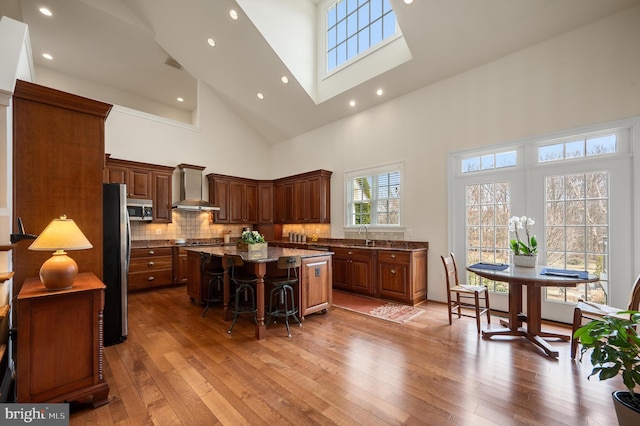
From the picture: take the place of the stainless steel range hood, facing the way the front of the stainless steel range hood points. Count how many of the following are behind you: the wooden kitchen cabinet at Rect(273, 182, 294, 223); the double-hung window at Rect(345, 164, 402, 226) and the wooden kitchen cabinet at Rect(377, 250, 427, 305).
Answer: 0

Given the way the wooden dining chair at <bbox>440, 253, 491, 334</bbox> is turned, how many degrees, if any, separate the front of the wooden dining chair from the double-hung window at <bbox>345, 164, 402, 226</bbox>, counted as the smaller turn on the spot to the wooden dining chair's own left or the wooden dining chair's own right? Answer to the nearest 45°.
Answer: approximately 180°

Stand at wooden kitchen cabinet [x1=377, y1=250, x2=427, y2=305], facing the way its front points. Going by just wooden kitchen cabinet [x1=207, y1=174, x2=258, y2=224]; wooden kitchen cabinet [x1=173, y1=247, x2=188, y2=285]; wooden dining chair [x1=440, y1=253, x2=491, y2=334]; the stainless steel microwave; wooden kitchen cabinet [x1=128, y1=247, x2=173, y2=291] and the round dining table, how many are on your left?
2

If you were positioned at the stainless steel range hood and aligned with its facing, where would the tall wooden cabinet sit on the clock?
The tall wooden cabinet is roughly at 2 o'clock from the stainless steel range hood.

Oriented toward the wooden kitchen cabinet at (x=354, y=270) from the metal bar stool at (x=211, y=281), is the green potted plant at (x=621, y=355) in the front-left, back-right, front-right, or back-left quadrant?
front-right

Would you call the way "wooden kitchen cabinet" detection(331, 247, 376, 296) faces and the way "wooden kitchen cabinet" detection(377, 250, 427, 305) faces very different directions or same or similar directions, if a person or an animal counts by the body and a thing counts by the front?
same or similar directions

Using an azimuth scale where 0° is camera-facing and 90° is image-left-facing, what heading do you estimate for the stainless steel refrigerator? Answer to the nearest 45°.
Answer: approximately 270°

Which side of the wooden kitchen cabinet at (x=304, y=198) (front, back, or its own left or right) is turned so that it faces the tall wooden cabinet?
front

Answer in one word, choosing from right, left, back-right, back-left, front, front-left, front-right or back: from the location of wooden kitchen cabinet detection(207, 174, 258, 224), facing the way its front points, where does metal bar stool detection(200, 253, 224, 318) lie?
front-right
